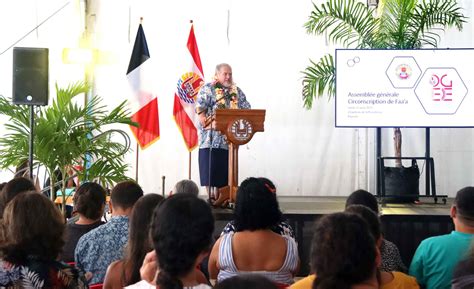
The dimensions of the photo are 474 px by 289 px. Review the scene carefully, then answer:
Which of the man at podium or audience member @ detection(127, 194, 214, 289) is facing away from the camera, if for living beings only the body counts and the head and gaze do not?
the audience member

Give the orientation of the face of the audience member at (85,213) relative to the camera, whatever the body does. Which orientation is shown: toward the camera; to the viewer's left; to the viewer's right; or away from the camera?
away from the camera

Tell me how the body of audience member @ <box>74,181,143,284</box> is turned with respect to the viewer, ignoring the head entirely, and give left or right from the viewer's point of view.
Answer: facing away from the viewer and to the right of the viewer

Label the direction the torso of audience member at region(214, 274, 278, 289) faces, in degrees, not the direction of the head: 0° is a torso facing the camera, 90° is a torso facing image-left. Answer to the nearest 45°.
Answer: approximately 180°

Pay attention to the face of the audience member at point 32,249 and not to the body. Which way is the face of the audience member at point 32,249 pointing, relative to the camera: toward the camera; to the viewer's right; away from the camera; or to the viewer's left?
away from the camera

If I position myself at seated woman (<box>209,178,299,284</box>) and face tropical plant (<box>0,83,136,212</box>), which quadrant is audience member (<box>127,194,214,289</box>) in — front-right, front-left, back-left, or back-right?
back-left

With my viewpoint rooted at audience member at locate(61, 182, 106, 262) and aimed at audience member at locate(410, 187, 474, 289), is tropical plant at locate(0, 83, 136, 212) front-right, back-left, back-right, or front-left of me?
back-left

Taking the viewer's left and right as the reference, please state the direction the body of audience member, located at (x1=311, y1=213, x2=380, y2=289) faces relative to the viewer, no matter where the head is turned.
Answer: facing away from the viewer

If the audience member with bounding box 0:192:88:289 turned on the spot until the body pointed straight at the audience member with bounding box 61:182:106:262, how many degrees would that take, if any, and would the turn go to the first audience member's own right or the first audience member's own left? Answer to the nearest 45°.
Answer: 0° — they already face them

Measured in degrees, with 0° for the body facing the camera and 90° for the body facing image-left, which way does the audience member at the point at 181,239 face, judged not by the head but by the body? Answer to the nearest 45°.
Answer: approximately 180°

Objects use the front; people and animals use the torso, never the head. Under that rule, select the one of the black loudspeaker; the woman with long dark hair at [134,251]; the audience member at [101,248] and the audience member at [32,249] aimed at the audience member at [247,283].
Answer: the black loudspeaker

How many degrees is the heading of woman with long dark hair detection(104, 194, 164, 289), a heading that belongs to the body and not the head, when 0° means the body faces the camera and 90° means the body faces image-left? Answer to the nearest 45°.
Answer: approximately 225°

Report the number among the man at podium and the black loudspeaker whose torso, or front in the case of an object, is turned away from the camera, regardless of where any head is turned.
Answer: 0
